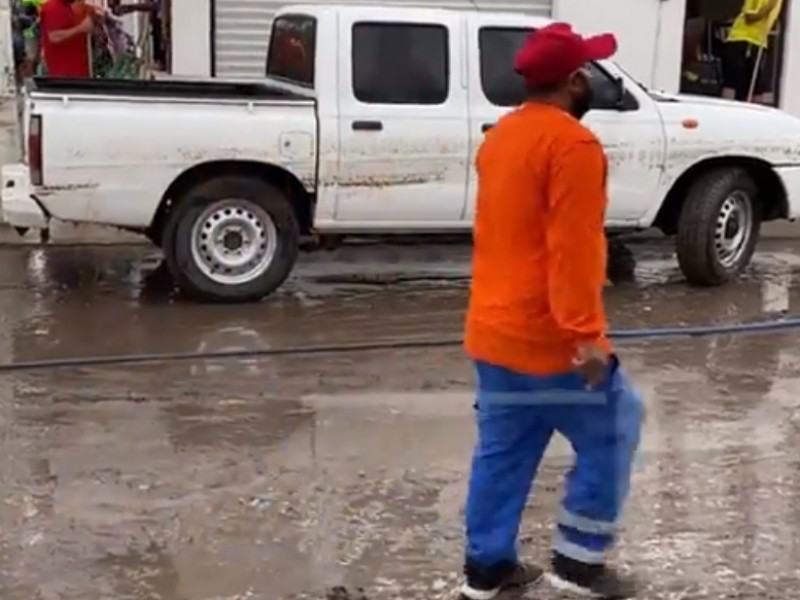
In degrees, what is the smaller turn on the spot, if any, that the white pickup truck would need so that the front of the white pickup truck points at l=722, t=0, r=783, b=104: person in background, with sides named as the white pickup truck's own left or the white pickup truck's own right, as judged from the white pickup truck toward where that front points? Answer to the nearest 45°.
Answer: approximately 45° to the white pickup truck's own left

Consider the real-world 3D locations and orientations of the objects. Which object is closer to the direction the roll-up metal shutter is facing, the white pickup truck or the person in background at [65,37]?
the white pickup truck

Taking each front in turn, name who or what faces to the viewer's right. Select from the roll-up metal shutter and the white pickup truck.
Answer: the white pickup truck

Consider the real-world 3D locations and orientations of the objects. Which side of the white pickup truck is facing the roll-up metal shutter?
left

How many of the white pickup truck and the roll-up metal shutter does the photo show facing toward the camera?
1

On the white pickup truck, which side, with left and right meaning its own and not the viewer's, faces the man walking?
right

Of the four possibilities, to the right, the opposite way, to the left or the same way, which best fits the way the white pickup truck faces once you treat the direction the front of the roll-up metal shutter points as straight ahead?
to the left

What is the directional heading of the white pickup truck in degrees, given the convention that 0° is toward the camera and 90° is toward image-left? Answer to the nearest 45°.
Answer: approximately 270°

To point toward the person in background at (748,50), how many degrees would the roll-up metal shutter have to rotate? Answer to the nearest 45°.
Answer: approximately 90° to its left

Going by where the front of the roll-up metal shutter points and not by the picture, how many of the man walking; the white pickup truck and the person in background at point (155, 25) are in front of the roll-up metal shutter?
2

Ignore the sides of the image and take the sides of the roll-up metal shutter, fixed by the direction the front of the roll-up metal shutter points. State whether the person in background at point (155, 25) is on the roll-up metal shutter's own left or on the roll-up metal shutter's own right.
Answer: on the roll-up metal shutter's own right
